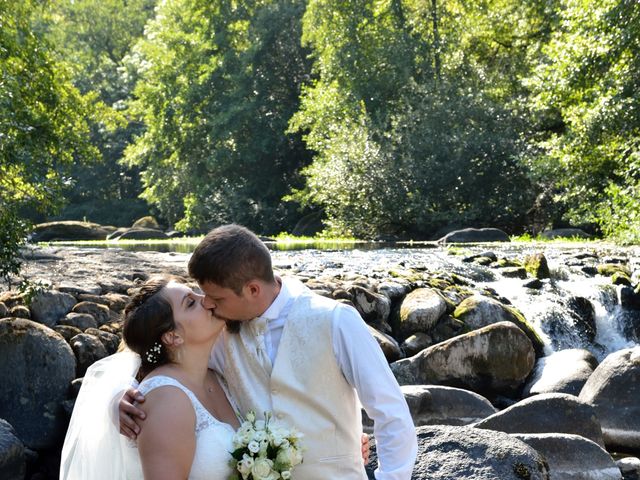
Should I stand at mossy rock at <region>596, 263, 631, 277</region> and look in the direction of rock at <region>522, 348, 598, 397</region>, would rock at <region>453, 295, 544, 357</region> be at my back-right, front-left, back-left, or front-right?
front-right

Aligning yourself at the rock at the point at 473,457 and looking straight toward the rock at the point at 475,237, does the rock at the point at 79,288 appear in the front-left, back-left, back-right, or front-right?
front-left

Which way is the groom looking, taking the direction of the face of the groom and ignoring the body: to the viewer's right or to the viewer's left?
to the viewer's left

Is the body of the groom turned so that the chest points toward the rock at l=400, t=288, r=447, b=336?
no

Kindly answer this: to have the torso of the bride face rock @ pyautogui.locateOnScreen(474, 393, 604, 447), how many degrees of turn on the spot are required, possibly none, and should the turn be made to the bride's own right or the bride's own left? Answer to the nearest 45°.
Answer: approximately 45° to the bride's own left

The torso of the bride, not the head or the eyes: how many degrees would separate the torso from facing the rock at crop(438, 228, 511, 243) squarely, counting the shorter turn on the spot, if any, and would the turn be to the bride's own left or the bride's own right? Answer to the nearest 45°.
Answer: approximately 45° to the bride's own left

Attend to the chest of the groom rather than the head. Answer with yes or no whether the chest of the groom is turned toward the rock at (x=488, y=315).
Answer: no

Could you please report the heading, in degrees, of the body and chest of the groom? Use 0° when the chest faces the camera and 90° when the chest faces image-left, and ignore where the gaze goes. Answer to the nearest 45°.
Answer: approximately 45°

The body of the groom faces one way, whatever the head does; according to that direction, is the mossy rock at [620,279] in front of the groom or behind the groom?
behind

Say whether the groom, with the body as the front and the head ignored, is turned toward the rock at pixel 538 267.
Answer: no

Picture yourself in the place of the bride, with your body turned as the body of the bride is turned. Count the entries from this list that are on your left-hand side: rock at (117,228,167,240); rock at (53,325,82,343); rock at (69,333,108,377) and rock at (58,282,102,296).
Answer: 4

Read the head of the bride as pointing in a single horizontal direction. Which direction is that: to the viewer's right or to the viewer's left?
to the viewer's right

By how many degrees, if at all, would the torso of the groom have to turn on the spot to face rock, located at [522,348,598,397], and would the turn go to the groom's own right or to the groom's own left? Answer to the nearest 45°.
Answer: approximately 180°
